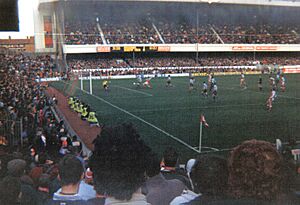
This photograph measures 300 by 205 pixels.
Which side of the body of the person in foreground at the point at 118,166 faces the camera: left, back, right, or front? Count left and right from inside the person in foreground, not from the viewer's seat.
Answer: back

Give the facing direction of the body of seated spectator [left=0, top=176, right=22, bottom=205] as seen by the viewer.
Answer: away from the camera

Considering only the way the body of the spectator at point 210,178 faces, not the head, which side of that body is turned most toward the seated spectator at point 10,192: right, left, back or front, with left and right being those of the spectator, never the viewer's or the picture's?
left

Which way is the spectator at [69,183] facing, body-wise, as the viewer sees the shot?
away from the camera

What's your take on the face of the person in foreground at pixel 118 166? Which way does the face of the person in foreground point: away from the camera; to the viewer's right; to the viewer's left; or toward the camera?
away from the camera

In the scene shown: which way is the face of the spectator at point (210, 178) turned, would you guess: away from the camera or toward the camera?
away from the camera

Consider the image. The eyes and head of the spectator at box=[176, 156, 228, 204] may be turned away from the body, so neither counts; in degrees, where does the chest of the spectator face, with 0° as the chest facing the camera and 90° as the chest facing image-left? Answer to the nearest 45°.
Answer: approximately 180°

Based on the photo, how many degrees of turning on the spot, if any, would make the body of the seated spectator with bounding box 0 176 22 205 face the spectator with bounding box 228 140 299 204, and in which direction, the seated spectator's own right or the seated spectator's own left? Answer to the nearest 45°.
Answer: approximately 135° to the seated spectator's own right

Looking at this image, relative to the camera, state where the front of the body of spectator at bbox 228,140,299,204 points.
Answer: away from the camera

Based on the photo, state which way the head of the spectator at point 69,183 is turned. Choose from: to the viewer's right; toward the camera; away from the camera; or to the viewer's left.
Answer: away from the camera
